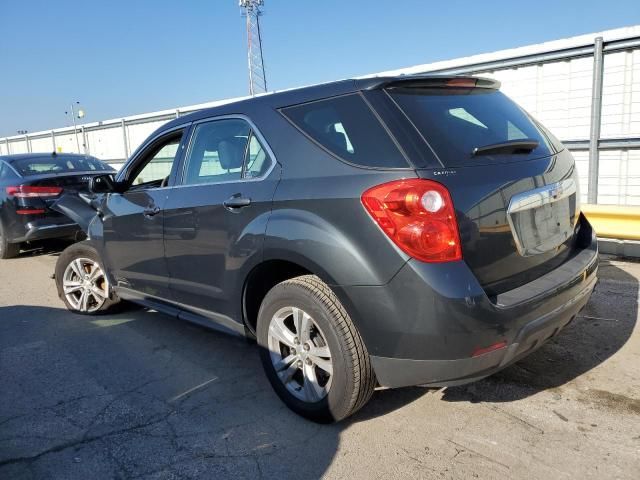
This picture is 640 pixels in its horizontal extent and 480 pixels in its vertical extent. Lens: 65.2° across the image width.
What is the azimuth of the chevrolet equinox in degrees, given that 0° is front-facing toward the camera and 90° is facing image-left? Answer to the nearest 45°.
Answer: approximately 135°

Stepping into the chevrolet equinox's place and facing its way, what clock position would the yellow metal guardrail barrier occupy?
The yellow metal guardrail barrier is roughly at 3 o'clock from the chevrolet equinox.

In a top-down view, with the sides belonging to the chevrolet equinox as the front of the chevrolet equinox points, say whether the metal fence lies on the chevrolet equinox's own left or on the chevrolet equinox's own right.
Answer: on the chevrolet equinox's own right
